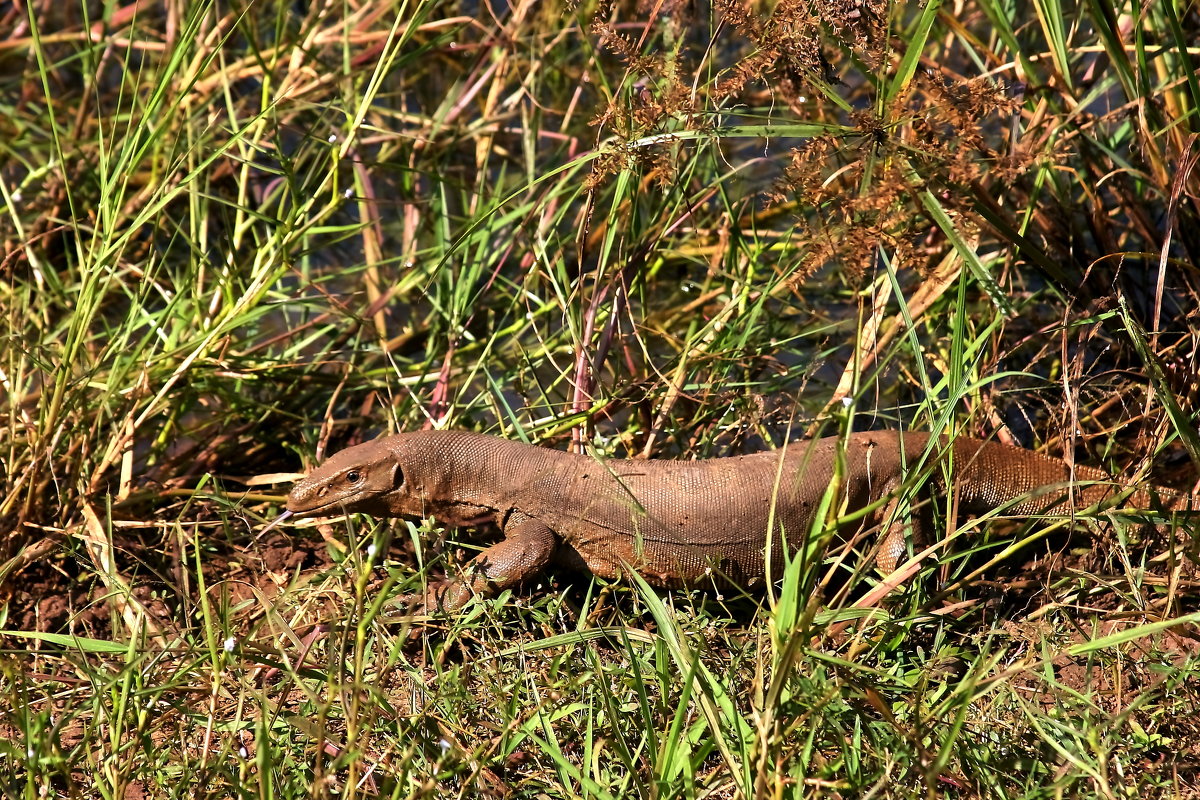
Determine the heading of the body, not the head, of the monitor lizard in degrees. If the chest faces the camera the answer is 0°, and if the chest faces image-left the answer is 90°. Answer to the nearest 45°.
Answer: approximately 90°
